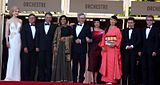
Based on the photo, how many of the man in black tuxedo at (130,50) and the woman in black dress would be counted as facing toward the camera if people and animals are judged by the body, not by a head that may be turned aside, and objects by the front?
2

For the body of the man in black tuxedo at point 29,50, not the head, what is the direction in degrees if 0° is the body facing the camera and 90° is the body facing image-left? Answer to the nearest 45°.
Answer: approximately 315°

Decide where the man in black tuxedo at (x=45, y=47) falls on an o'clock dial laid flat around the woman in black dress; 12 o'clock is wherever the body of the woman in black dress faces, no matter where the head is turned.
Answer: The man in black tuxedo is roughly at 3 o'clock from the woman in black dress.

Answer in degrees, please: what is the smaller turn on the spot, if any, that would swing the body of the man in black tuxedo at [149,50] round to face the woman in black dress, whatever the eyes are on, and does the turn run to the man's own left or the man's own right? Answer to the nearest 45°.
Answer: approximately 45° to the man's own right

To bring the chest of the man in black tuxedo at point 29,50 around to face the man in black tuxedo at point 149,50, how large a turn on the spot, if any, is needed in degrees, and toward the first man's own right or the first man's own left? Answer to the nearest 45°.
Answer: approximately 45° to the first man's own left

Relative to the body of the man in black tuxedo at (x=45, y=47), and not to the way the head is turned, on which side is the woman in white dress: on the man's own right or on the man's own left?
on the man's own right

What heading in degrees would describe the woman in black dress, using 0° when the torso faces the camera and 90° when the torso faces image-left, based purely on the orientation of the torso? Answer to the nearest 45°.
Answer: approximately 0°

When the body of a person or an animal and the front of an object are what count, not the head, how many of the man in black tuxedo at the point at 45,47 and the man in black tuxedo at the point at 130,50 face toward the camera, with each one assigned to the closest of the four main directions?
2

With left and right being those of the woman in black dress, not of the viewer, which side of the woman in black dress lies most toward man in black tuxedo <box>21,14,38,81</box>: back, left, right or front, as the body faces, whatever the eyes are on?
right
